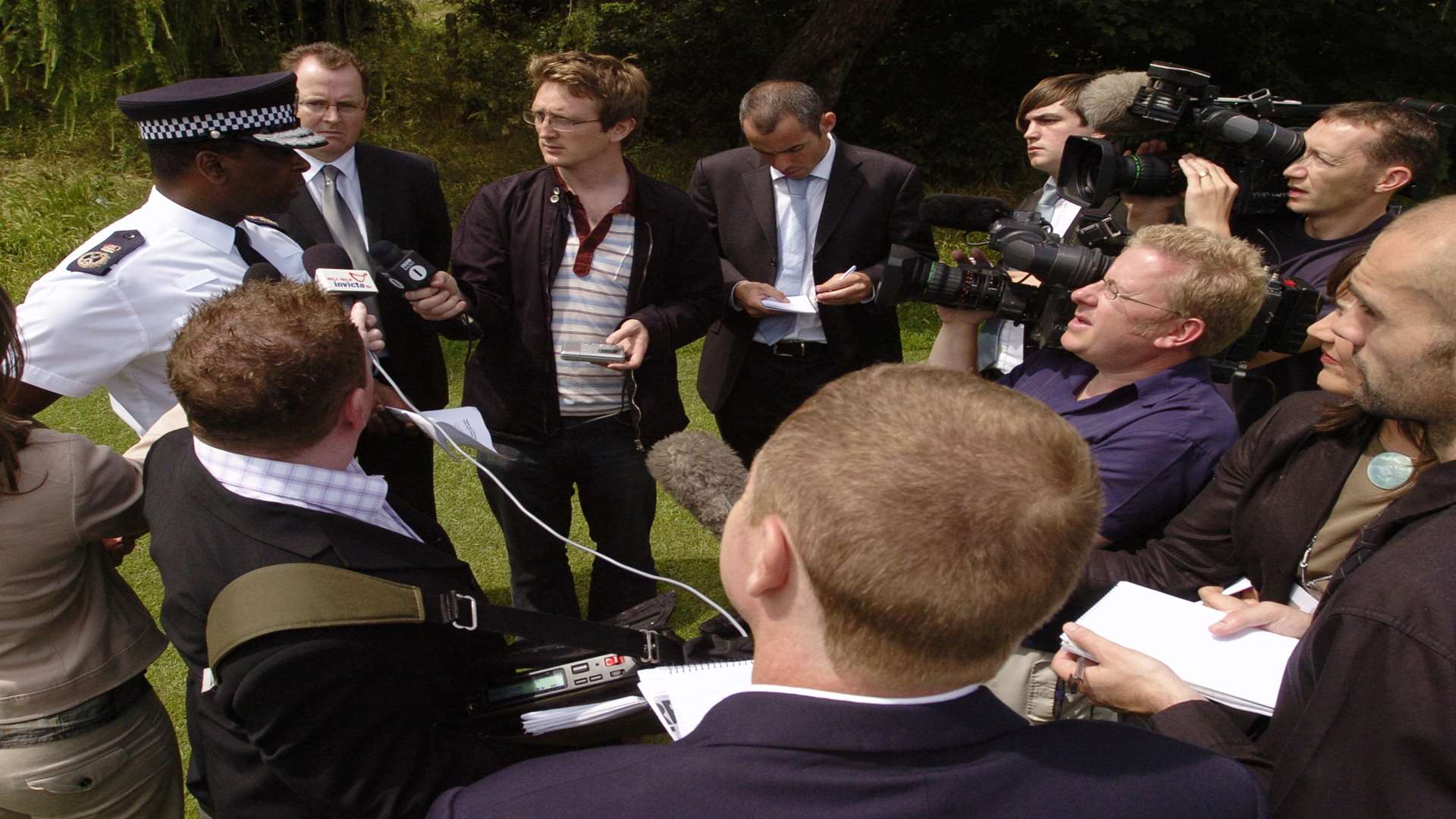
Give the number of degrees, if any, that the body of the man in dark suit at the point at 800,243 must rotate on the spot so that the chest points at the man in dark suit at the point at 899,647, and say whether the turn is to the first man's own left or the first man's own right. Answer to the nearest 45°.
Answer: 0° — they already face them

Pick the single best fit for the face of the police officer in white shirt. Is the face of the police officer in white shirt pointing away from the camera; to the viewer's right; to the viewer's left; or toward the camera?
to the viewer's right

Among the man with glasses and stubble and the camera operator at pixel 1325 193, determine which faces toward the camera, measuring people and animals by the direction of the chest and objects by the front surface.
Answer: the man with glasses and stubble

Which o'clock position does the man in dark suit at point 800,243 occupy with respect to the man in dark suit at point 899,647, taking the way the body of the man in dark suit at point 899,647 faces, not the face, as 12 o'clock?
the man in dark suit at point 800,243 is roughly at 12 o'clock from the man in dark suit at point 899,647.

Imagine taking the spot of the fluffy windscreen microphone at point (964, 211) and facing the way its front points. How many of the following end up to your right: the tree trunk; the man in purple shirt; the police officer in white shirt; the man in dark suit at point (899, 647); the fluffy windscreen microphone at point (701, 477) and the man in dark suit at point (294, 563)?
1

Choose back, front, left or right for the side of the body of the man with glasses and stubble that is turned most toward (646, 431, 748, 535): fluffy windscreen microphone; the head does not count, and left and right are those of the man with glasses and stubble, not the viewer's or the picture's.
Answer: front

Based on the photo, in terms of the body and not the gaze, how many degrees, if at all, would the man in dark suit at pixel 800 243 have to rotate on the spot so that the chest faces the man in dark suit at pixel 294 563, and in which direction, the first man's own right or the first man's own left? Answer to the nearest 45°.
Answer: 0° — they already face them

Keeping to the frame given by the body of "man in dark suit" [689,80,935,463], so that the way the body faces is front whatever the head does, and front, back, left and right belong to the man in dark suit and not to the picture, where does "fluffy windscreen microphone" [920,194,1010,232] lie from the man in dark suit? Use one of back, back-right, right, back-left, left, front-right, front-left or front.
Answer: front-left

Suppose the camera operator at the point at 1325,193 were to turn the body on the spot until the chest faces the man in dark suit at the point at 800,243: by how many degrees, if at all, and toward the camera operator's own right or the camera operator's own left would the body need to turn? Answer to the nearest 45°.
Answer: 0° — they already face them

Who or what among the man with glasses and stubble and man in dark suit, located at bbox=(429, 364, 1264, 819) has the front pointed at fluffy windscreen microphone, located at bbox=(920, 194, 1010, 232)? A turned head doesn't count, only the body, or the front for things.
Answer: the man in dark suit

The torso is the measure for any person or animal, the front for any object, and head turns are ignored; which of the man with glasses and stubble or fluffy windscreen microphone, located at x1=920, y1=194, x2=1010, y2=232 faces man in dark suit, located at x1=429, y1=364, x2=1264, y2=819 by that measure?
the man with glasses and stubble

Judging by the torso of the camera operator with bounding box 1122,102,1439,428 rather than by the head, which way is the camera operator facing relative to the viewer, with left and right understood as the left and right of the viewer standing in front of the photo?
facing to the left of the viewer

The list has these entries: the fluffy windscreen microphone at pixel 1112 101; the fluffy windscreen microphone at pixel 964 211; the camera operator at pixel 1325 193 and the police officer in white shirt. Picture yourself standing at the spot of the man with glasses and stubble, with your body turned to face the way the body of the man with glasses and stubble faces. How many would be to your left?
3

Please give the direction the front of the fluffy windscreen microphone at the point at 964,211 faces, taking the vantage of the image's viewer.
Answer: facing to the left of the viewer

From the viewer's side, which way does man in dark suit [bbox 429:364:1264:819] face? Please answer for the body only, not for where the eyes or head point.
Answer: away from the camera

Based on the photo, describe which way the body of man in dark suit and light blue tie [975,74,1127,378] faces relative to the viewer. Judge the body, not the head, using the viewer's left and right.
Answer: facing the viewer and to the left of the viewer

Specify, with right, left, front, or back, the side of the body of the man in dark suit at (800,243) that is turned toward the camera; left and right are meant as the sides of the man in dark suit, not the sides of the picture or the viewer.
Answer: front

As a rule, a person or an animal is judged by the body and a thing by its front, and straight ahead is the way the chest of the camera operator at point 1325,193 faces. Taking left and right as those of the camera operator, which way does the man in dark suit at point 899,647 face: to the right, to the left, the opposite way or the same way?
to the right

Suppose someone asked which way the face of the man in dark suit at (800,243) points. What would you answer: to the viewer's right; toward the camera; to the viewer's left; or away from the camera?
toward the camera

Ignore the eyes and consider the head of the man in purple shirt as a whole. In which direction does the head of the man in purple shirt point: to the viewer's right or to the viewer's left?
to the viewer's left
